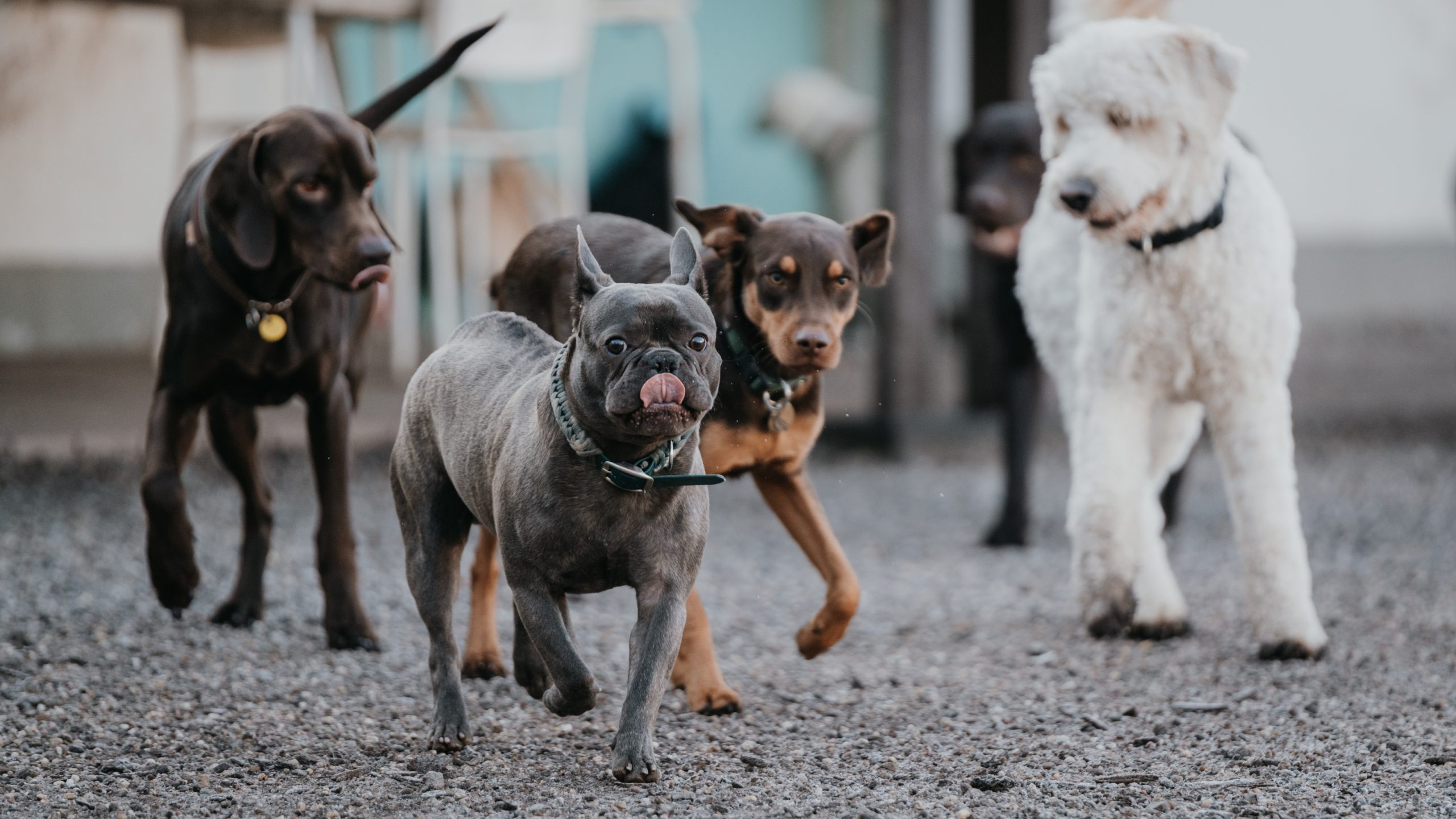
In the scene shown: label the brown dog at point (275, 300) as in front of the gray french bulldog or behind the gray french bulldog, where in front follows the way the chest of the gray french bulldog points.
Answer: behind

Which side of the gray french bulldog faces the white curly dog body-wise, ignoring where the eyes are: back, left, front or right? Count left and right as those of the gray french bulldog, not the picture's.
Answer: left

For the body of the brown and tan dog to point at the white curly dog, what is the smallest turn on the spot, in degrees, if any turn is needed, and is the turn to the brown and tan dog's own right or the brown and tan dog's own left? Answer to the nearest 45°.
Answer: approximately 90° to the brown and tan dog's own left

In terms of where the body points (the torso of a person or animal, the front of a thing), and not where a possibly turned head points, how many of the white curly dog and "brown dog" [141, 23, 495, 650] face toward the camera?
2

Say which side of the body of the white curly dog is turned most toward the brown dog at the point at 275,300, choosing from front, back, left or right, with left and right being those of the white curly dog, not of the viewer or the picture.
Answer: right

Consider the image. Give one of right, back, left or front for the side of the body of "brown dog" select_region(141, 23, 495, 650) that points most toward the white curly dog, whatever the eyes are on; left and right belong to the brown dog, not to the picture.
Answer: left

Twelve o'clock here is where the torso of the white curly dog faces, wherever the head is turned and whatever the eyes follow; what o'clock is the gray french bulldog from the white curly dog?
The gray french bulldog is roughly at 1 o'clock from the white curly dog.
